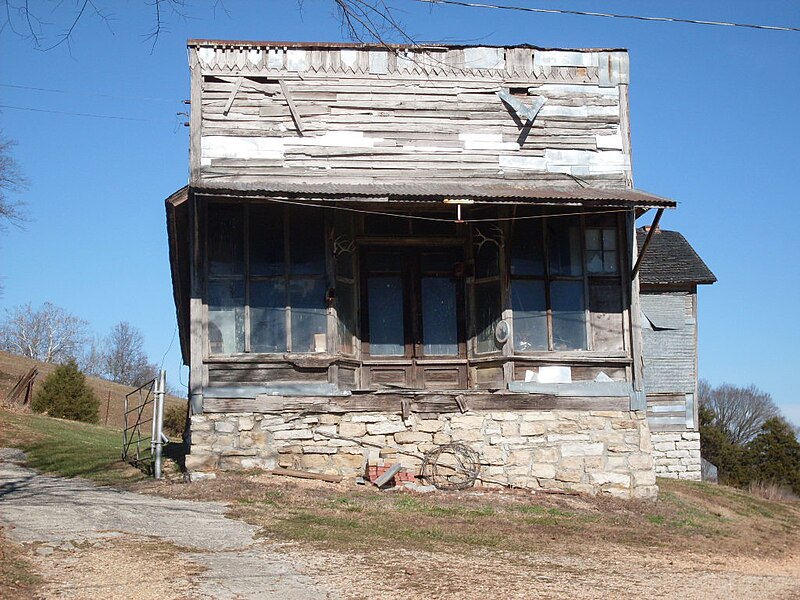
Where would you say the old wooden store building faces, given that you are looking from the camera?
facing the viewer
